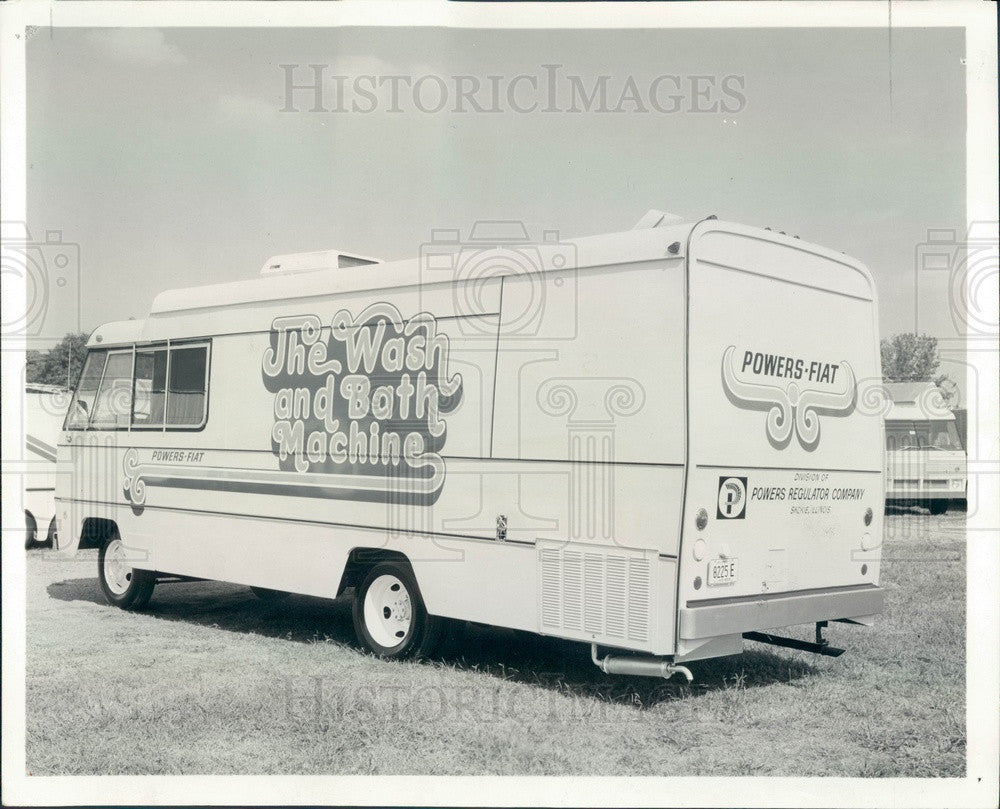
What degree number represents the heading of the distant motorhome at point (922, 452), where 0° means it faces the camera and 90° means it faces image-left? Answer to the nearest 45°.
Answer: approximately 0°

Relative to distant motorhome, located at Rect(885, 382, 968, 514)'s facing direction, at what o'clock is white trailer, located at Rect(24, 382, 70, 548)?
The white trailer is roughly at 2 o'clock from the distant motorhome.

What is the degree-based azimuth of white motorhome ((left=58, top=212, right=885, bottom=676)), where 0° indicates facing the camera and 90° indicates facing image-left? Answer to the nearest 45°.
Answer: approximately 135°

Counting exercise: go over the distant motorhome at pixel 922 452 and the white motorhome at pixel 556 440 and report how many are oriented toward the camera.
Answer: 1

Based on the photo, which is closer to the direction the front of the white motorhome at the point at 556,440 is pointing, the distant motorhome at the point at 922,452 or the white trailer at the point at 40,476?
the white trailer

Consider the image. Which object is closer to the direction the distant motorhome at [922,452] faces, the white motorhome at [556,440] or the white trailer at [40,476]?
the white motorhome

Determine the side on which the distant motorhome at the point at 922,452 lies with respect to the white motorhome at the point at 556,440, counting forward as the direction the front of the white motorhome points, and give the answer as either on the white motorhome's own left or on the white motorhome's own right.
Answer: on the white motorhome's own right

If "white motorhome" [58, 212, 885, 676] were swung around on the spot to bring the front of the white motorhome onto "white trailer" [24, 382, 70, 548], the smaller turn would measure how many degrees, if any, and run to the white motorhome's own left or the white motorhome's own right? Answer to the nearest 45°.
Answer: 0° — it already faces it
